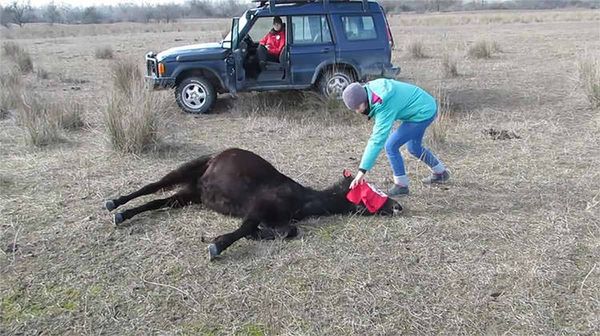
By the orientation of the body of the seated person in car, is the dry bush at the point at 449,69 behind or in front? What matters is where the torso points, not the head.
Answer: behind

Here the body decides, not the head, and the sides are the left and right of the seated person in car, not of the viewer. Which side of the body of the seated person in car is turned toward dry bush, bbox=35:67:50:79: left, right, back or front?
right

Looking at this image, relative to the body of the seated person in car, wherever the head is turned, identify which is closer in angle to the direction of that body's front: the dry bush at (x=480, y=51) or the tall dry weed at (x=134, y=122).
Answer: the tall dry weed

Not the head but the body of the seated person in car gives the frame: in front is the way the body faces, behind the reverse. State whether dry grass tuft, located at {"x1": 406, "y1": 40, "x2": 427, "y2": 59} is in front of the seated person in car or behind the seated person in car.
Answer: behind

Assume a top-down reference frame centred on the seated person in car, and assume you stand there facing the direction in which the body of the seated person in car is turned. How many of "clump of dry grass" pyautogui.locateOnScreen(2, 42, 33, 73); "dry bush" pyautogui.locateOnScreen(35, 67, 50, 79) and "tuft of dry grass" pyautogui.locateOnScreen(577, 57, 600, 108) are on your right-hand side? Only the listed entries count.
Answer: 2

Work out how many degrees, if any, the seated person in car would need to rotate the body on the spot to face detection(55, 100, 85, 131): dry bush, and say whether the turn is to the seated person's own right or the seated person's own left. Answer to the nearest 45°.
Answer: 0° — they already face it

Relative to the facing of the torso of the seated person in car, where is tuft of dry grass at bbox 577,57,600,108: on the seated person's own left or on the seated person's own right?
on the seated person's own left

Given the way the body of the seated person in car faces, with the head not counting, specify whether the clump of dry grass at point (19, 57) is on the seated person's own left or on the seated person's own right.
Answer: on the seated person's own right

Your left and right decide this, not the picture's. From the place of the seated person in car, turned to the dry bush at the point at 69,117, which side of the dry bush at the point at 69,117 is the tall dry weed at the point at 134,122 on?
left

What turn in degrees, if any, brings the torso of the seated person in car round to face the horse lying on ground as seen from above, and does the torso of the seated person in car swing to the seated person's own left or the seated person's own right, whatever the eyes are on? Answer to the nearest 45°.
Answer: approximately 45° to the seated person's own left

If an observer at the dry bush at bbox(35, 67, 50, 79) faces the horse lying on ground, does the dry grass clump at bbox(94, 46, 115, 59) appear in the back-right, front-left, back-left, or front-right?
back-left

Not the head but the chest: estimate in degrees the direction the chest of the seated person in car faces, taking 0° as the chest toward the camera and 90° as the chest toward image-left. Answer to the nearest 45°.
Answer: approximately 45°
